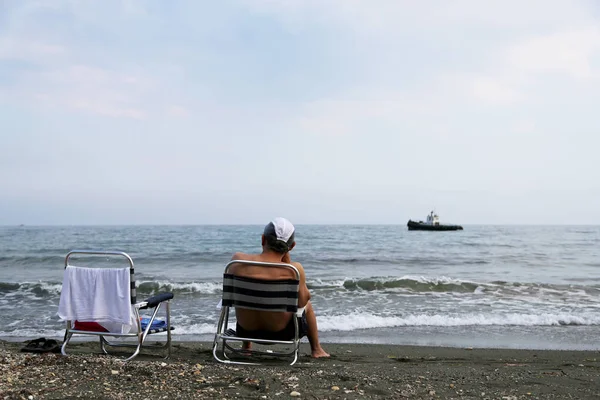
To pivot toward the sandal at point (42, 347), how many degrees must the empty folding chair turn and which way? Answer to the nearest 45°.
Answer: approximately 90° to its left

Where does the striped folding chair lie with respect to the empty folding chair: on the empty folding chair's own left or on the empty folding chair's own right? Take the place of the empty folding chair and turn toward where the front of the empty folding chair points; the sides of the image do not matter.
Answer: on the empty folding chair's own right

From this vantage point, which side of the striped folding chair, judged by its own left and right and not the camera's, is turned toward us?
back

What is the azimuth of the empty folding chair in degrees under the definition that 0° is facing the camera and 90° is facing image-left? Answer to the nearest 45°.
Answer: approximately 225°

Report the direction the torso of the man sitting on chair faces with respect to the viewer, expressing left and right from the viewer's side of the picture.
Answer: facing away from the viewer

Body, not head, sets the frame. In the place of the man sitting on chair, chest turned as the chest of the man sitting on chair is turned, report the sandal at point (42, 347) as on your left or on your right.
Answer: on your left

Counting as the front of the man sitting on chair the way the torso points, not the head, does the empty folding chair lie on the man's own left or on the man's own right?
on the man's own left

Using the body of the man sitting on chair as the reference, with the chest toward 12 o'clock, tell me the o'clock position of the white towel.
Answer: The white towel is roughly at 9 o'clock from the man sitting on chair.
